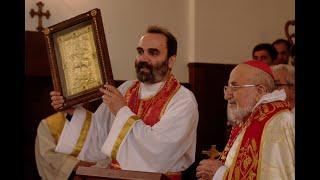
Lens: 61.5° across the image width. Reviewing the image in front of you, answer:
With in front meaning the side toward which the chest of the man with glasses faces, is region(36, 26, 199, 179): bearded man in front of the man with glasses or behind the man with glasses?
in front

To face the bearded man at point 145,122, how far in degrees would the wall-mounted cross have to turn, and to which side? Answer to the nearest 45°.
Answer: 0° — it already faces them

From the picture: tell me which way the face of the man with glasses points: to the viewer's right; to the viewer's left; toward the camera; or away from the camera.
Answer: to the viewer's left

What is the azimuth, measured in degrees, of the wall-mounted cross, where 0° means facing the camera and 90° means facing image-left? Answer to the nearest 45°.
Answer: approximately 0°

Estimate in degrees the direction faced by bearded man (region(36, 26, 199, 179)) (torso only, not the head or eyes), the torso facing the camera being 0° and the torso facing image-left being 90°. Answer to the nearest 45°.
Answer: approximately 45°

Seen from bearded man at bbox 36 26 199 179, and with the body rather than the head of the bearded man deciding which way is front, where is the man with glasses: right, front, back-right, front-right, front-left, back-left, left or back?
left

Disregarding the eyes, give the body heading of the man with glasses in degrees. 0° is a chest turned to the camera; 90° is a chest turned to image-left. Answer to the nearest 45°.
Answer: approximately 90°
